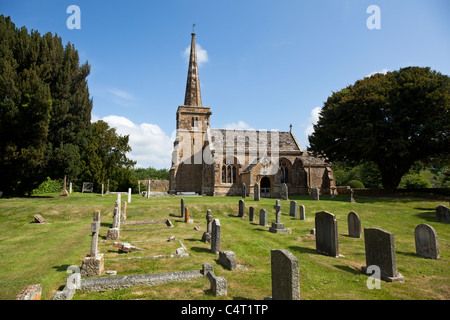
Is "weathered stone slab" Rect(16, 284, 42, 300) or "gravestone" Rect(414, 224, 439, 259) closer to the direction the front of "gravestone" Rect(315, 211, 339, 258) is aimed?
the weathered stone slab

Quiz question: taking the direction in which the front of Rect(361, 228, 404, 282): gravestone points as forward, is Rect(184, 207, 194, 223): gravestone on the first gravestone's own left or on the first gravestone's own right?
on the first gravestone's own right

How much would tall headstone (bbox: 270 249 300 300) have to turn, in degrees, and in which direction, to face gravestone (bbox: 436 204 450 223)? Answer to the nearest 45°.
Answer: approximately 180°

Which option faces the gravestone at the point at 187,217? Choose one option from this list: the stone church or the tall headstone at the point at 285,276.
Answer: the stone church

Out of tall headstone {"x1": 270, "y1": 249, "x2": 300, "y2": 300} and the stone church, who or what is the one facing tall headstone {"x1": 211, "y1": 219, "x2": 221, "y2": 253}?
the stone church

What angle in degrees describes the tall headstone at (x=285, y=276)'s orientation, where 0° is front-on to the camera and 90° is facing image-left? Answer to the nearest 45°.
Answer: approximately 45°

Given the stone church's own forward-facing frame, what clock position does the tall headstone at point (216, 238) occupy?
The tall headstone is roughly at 12 o'clock from the stone church.

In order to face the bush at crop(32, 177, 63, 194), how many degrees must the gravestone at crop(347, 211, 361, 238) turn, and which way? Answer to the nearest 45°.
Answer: approximately 45° to its right
